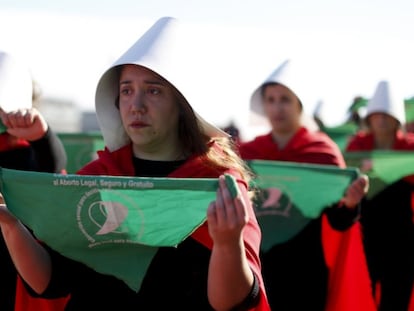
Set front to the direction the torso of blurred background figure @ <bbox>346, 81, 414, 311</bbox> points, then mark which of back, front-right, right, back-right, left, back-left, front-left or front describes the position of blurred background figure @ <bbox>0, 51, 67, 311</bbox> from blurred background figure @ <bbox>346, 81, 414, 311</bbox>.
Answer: front-right

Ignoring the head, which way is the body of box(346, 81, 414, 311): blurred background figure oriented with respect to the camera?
toward the camera

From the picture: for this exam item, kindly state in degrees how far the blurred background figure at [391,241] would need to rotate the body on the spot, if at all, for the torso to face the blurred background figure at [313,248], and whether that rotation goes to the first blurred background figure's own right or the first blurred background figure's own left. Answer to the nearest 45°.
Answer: approximately 45° to the first blurred background figure's own right
